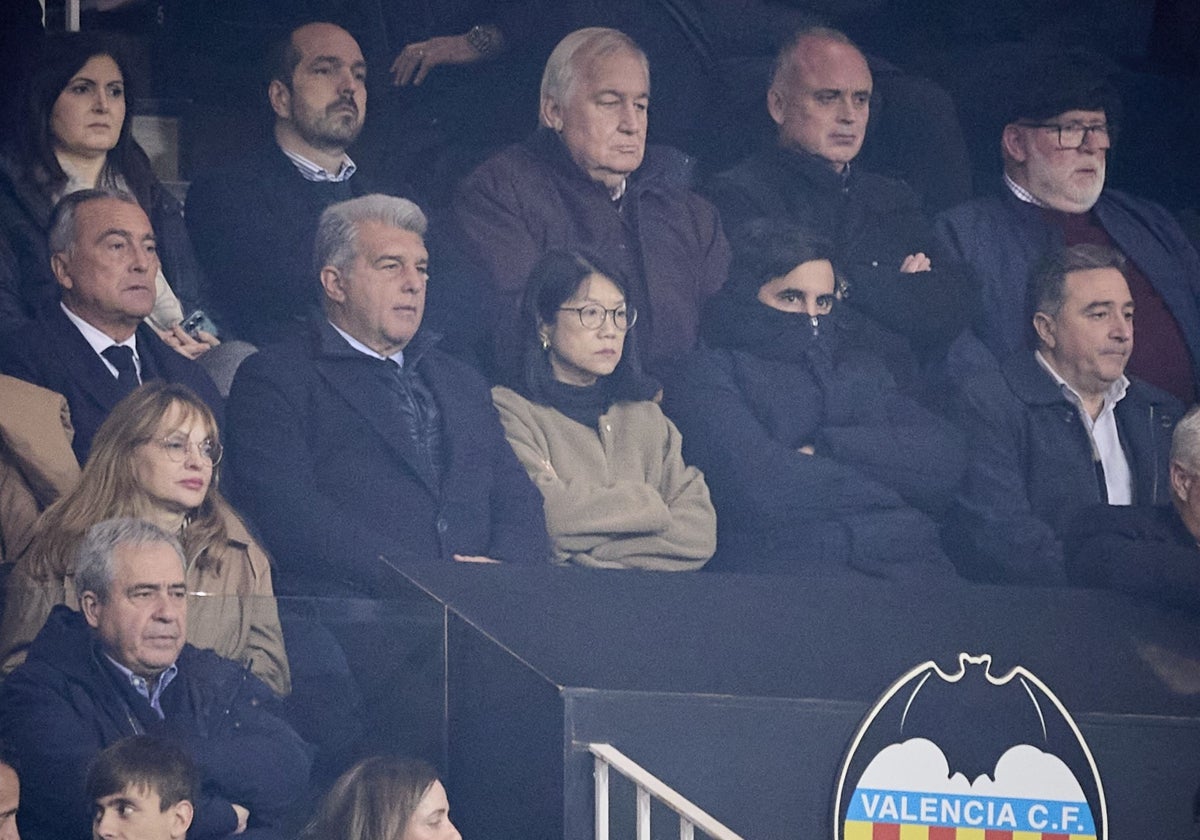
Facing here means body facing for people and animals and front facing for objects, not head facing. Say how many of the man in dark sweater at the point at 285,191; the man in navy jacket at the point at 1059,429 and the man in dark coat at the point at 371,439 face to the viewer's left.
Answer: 0

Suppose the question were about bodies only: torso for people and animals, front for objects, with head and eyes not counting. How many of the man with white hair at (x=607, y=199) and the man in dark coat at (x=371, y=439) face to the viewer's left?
0

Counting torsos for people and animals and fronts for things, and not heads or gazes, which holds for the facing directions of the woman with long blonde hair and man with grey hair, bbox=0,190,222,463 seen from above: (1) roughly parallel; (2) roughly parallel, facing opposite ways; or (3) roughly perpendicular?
roughly parallel

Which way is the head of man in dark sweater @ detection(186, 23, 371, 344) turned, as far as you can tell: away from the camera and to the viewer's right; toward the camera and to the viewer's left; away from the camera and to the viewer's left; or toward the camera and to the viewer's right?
toward the camera and to the viewer's right

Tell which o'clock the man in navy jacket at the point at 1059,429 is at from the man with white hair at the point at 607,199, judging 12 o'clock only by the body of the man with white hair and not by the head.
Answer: The man in navy jacket is roughly at 10 o'clock from the man with white hair.

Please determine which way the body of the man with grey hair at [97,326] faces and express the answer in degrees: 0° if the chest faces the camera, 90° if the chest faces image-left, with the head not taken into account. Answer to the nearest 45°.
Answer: approximately 315°

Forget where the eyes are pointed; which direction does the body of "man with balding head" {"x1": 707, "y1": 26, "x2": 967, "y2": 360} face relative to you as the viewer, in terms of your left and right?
facing the viewer and to the right of the viewer

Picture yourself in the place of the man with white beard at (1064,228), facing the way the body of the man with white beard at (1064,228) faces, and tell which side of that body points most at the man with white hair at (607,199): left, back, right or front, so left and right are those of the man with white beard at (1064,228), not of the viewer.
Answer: right

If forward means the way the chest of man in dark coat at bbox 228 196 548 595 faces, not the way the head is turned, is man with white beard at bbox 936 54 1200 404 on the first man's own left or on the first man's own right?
on the first man's own left

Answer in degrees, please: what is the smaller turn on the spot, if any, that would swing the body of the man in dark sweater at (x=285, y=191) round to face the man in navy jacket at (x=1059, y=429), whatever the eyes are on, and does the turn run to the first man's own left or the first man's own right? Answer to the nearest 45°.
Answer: approximately 45° to the first man's own left

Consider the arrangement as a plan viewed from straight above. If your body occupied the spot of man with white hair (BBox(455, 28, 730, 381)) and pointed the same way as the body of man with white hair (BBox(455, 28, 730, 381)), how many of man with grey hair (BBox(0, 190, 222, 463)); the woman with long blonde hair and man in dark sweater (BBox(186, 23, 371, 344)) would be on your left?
0

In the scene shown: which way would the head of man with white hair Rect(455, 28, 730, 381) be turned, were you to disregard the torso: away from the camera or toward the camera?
toward the camera

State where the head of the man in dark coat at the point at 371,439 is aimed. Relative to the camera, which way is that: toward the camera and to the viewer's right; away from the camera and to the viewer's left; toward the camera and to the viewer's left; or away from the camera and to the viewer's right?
toward the camera and to the viewer's right

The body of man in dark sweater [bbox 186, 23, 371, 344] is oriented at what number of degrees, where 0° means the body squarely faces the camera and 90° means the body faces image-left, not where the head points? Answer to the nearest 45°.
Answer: approximately 315°

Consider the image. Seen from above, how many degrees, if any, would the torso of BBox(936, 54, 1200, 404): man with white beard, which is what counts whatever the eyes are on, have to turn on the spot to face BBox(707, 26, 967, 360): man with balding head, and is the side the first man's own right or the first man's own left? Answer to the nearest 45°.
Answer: approximately 90° to the first man's own right

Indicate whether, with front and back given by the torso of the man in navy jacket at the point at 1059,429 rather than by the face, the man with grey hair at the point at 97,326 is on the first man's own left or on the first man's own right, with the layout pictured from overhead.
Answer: on the first man's own right

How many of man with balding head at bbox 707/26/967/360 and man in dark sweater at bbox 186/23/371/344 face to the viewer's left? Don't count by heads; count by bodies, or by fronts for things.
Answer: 0
